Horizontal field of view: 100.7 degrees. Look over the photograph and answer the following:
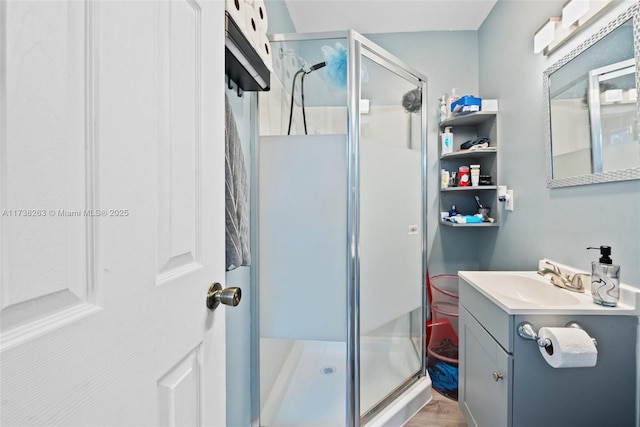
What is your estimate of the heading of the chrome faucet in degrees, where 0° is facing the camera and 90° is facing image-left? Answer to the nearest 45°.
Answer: approximately 45°

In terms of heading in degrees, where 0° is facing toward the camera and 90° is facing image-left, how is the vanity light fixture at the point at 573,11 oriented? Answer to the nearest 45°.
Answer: approximately 45°

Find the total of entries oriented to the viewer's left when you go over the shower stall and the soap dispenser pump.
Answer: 1

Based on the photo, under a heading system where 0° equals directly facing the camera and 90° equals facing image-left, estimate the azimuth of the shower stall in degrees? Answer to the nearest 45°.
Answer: approximately 315°

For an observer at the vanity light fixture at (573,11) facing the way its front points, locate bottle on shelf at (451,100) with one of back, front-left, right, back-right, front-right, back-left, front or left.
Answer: right

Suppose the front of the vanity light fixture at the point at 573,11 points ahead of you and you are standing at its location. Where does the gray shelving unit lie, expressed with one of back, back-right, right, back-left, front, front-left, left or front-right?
right

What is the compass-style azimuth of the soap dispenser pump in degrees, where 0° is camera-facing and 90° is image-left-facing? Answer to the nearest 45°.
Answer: approximately 90°

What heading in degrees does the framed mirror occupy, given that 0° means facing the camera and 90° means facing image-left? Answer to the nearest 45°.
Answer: approximately 45°

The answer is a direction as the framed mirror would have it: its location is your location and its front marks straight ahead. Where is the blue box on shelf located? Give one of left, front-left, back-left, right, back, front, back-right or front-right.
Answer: right

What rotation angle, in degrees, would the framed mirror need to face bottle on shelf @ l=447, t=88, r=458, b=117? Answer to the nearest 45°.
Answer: approximately 90° to its right
